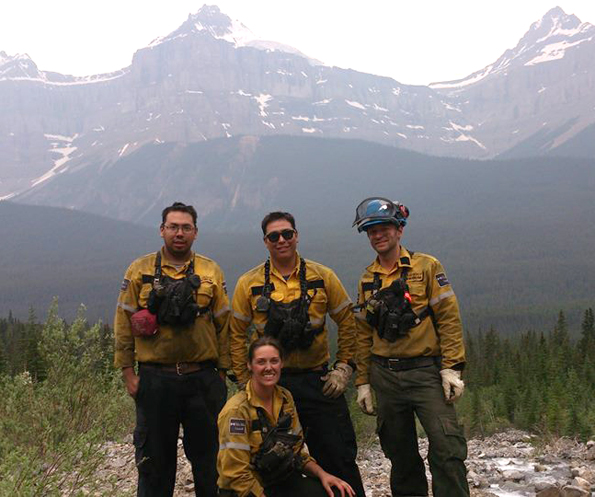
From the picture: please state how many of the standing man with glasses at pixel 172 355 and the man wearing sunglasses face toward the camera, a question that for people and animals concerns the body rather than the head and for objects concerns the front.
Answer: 2

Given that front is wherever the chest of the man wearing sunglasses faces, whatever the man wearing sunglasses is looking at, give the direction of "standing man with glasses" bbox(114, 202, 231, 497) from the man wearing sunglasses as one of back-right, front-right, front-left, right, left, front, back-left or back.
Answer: right

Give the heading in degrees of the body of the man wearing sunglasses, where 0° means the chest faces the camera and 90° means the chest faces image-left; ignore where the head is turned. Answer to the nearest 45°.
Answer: approximately 0°

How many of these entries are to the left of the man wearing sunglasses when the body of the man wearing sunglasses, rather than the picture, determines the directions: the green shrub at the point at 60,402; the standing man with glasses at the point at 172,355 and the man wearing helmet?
1

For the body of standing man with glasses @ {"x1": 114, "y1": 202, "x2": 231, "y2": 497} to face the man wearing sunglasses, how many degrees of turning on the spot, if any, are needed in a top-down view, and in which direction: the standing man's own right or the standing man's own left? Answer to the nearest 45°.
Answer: approximately 90° to the standing man's own left

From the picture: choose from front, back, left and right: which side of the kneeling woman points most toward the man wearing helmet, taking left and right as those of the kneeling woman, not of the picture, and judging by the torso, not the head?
left

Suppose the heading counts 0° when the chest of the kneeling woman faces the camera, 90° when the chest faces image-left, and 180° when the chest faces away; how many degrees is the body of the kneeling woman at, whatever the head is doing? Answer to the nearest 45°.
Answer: approximately 315°

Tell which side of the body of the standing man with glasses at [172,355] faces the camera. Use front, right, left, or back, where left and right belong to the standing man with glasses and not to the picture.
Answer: front

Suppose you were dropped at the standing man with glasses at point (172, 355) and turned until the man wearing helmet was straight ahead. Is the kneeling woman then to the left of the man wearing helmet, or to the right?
right

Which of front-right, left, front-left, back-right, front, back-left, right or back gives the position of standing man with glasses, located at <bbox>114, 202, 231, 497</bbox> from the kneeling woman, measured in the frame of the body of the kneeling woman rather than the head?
back
